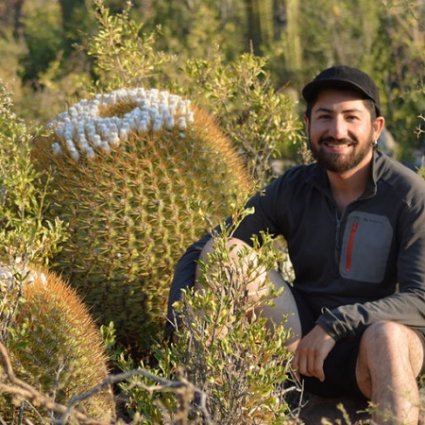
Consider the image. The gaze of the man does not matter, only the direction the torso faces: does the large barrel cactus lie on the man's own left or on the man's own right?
on the man's own right

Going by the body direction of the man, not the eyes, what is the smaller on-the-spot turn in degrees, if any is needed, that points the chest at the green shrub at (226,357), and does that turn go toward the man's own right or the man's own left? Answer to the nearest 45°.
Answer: approximately 45° to the man's own right

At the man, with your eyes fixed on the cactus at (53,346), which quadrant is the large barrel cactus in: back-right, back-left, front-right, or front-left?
front-right

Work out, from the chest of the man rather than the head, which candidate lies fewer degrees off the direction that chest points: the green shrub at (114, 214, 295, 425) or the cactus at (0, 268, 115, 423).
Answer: the green shrub

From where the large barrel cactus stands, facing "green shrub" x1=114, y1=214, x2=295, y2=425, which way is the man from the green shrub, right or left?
left

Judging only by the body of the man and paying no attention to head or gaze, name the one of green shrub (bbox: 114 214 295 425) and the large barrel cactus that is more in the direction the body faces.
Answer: the green shrub

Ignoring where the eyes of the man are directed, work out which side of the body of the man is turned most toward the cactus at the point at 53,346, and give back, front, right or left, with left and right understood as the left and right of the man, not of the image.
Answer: right

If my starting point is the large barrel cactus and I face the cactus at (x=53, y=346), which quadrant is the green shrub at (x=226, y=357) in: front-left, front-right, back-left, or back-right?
front-left

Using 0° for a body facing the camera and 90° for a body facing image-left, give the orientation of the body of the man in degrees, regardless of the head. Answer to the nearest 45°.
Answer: approximately 0°

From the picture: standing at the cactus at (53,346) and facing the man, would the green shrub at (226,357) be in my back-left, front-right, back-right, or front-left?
front-right

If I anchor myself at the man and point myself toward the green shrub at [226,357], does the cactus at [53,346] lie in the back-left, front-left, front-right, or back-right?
front-right

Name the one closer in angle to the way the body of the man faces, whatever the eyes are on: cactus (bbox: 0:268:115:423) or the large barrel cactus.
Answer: the cactus
